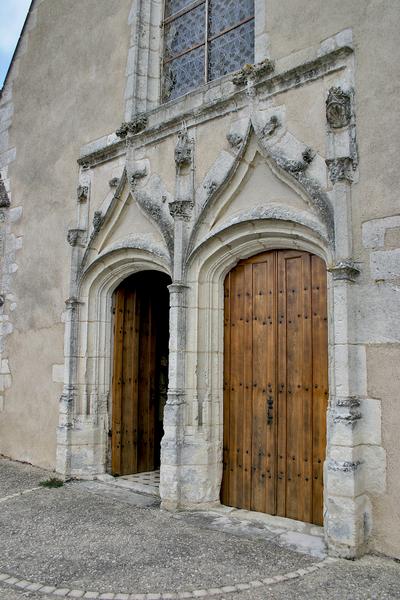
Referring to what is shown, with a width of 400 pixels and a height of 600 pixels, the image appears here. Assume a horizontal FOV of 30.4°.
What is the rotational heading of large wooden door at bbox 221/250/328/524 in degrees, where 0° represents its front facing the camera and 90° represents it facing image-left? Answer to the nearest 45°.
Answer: approximately 45°

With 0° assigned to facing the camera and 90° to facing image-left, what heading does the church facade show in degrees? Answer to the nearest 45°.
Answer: approximately 45°

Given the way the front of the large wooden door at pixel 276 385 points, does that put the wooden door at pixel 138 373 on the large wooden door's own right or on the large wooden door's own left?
on the large wooden door's own right
